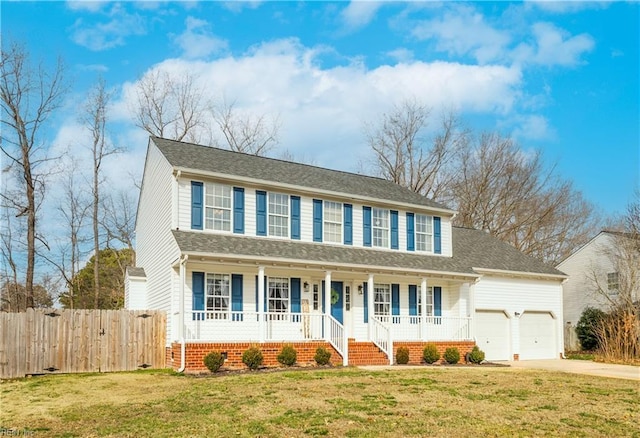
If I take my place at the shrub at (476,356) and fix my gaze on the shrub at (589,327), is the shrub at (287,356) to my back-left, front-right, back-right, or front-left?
back-left

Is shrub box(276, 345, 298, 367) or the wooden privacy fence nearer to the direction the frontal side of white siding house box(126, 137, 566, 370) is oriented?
the shrub

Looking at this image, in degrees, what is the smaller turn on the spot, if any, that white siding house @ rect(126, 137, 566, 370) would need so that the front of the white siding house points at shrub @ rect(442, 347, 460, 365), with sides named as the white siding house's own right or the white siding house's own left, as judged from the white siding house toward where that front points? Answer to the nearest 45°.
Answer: approximately 45° to the white siding house's own left

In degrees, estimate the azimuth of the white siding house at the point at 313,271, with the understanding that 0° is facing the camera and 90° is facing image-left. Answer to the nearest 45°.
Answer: approximately 315°

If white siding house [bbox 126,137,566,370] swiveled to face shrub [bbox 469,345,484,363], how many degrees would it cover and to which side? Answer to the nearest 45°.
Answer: approximately 45° to its left

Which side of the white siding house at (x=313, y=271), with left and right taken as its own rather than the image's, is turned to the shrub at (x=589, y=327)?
left

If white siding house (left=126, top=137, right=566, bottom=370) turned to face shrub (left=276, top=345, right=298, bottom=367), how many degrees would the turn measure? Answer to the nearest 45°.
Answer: approximately 45° to its right
